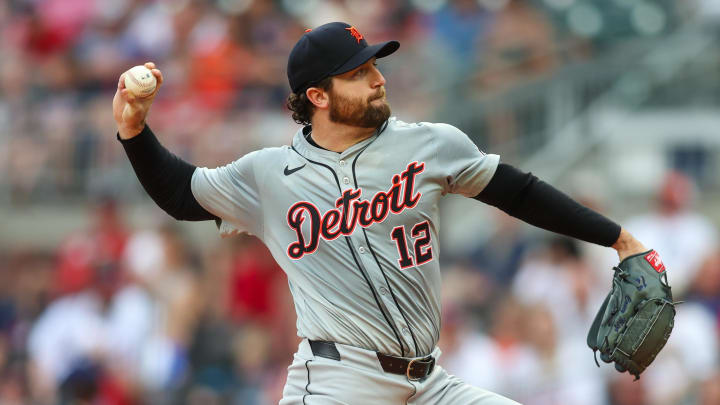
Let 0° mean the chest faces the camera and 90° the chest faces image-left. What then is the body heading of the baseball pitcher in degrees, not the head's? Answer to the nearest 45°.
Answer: approximately 315°
